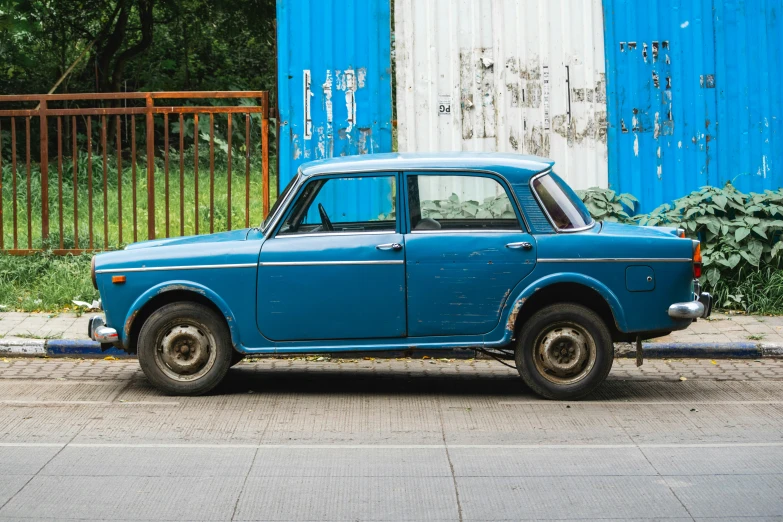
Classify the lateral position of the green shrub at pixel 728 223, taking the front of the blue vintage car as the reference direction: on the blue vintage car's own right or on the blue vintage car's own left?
on the blue vintage car's own right

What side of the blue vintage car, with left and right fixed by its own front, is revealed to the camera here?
left

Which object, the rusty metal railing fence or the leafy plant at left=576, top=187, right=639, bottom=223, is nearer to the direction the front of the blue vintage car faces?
the rusty metal railing fence

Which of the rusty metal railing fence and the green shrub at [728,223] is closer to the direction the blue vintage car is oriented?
the rusty metal railing fence

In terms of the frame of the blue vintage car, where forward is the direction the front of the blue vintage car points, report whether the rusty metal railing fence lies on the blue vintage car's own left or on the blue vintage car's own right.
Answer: on the blue vintage car's own right

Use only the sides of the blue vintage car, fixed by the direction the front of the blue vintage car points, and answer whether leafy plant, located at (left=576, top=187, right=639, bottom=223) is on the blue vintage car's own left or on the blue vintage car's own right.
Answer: on the blue vintage car's own right
